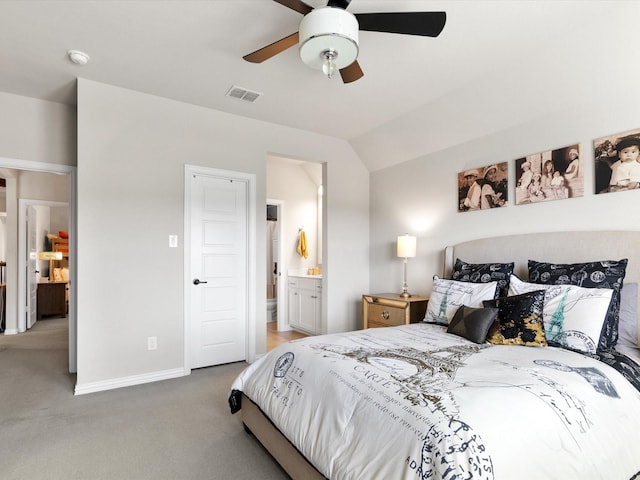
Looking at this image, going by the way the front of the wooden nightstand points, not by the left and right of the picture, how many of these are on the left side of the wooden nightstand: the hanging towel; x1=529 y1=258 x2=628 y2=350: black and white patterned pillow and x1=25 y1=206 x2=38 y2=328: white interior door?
1

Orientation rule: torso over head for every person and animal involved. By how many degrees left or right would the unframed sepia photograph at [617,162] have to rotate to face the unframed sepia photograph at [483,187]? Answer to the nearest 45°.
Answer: approximately 45° to its right

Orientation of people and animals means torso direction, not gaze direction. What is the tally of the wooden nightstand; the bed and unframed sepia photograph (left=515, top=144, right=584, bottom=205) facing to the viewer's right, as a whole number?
0

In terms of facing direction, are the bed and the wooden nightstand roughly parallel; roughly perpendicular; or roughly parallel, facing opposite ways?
roughly parallel

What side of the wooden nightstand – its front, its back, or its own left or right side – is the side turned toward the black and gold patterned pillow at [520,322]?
left

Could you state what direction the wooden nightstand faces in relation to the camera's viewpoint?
facing the viewer and to the left of the viewer

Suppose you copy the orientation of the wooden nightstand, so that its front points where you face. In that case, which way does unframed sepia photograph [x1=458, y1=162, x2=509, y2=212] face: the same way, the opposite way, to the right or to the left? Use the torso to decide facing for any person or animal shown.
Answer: the same way

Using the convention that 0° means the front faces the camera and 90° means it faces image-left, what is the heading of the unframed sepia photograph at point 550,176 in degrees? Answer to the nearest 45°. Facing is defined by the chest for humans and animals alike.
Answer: approximately 45°

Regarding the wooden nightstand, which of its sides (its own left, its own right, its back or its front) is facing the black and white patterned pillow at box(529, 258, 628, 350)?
left

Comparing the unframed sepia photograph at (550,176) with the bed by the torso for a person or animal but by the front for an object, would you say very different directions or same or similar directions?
same or similar directions

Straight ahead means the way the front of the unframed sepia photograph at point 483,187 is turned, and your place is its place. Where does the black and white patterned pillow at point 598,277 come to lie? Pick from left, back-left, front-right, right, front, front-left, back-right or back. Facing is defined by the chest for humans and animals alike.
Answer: left

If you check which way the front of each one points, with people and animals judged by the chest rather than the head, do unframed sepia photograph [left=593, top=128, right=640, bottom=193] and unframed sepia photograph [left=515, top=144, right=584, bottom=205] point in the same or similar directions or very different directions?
same or similar directions

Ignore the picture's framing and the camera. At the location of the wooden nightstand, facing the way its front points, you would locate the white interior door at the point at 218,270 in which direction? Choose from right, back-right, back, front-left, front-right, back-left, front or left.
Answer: front-right

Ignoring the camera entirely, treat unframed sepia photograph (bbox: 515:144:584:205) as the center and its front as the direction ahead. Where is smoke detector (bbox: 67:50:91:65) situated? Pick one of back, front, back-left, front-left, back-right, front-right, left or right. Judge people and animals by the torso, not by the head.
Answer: front

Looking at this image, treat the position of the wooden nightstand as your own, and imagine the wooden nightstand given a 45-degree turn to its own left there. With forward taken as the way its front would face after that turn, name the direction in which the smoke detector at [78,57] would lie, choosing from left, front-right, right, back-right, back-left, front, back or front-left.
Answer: front-right

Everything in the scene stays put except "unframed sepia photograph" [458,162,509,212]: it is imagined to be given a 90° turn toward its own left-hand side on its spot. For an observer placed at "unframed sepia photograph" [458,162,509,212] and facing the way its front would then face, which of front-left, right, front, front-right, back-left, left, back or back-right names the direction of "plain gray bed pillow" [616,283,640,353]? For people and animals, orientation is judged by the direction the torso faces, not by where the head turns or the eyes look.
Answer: front

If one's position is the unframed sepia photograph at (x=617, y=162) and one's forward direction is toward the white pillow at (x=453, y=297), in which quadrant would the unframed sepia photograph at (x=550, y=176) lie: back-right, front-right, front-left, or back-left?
front-right

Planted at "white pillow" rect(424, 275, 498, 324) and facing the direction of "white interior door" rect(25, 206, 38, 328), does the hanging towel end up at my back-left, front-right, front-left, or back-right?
front-right

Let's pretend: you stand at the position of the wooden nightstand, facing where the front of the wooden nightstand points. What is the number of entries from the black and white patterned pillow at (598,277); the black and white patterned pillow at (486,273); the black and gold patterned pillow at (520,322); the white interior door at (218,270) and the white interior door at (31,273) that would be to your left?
3

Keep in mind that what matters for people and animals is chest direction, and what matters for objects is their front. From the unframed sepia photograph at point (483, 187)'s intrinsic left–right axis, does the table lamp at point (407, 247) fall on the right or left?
on its right
